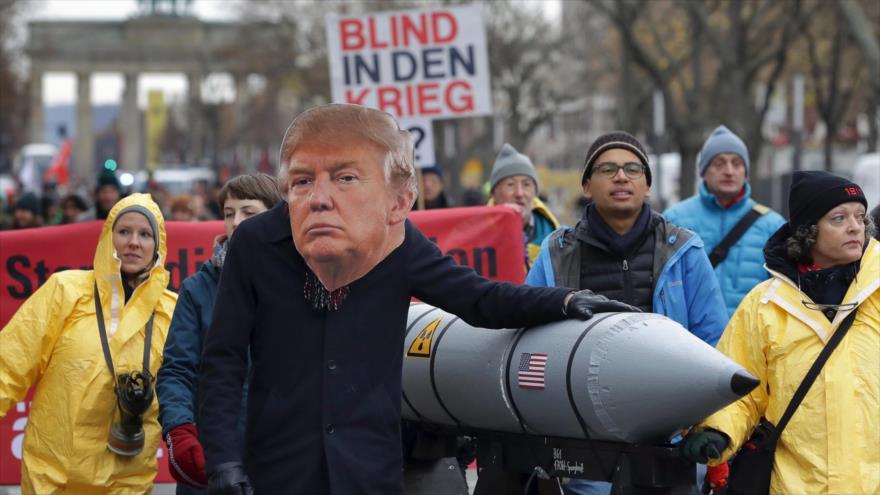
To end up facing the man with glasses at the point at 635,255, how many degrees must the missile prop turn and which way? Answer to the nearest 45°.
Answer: approximately 135° to its left

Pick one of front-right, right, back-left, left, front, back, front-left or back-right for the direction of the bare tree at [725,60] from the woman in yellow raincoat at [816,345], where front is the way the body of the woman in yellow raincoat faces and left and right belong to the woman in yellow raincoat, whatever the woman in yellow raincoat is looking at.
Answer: back-left

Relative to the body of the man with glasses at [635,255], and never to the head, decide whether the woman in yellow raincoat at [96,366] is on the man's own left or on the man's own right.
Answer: on the man's own right

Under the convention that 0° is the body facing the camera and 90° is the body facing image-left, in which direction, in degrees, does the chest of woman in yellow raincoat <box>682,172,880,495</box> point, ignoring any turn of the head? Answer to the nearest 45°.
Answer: approximately 315°

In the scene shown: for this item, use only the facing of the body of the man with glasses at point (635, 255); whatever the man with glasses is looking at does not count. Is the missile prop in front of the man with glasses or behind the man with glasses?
in front

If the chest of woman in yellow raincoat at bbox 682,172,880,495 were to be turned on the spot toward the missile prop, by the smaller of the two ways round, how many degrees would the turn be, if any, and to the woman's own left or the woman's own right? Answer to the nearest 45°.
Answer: approximately 90° to the woman's own right

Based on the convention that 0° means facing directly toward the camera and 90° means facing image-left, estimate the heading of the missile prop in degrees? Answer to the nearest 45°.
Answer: approximately 315°

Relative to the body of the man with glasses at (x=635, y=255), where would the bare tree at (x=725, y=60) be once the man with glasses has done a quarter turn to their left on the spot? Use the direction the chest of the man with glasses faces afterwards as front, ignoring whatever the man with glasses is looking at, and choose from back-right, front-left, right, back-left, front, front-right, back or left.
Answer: left

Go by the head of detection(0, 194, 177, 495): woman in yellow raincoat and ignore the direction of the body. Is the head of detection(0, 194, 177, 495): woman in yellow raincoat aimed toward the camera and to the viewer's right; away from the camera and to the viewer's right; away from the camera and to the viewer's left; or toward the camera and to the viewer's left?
toward the camera and to the viewer's right
